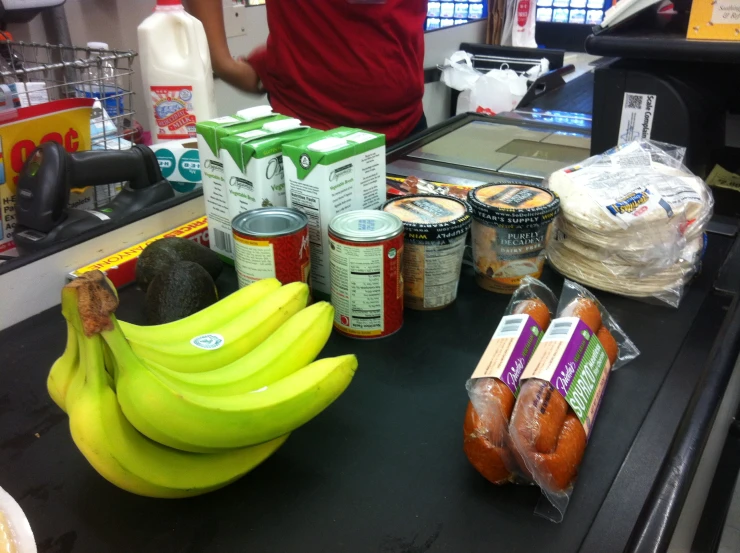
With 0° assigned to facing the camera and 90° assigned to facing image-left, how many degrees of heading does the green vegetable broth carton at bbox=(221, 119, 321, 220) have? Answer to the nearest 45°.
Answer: approximately 315°

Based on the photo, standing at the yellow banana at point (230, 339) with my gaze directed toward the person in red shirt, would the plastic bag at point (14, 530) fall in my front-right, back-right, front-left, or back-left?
back-left

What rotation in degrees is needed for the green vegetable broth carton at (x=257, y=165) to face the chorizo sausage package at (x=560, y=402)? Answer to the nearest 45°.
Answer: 0° — it already faces it
